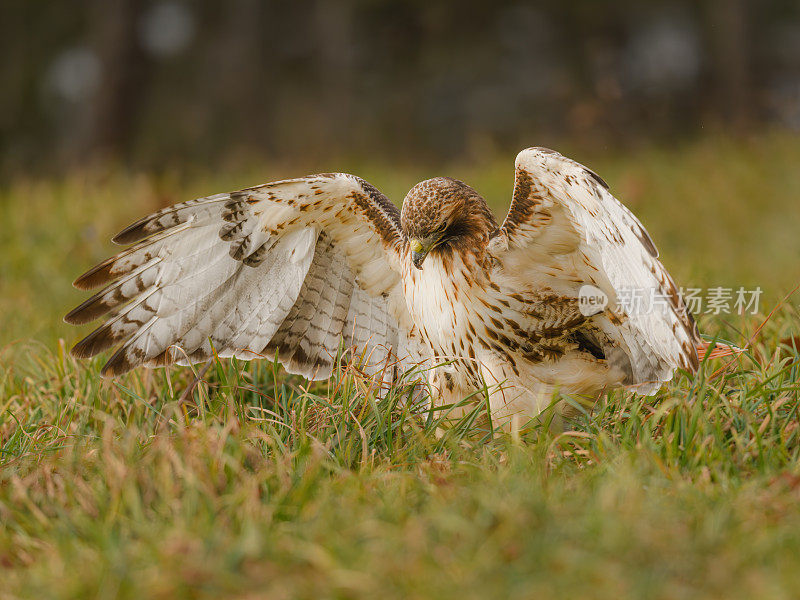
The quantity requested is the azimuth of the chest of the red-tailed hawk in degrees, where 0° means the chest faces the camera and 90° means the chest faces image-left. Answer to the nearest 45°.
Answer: approximately 45°
